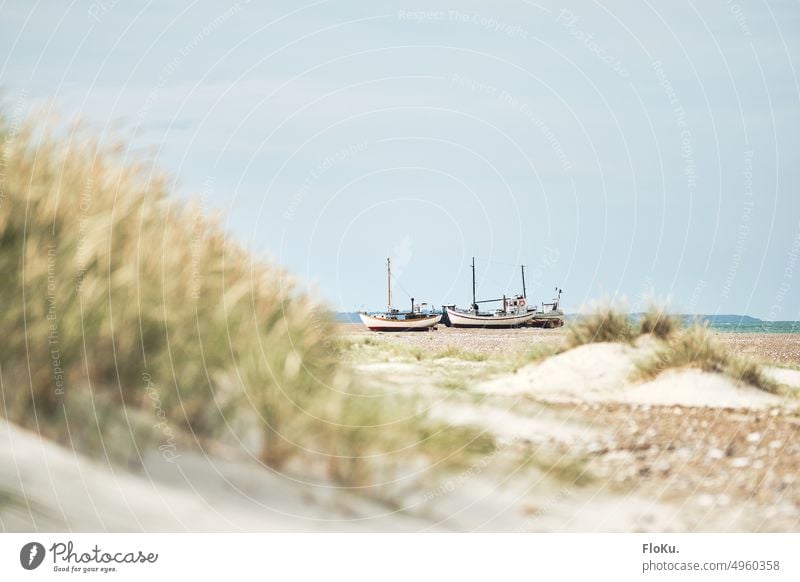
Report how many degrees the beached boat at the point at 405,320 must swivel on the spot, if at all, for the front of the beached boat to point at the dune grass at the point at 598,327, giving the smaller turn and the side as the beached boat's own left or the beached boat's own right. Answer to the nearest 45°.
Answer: approximately 135° to the beached boat's own left

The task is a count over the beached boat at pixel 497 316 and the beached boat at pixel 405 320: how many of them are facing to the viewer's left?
2

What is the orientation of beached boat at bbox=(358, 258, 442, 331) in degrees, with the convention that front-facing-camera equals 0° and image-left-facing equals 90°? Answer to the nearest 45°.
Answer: approximately 90°

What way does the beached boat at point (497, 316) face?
to the viewer's left

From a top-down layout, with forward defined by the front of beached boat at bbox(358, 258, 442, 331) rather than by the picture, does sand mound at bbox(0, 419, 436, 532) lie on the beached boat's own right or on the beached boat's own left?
on the beached boat's own left

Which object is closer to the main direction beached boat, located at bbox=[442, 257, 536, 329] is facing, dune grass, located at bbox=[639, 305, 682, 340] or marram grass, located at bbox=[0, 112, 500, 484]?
the marram grass

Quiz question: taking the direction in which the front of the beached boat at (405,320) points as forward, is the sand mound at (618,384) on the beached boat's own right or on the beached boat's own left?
on the beached boat's own left

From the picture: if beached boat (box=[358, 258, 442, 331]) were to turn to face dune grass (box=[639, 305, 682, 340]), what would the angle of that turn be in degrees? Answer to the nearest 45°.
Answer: approximately 135° to its left
